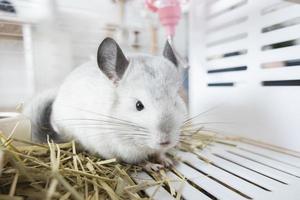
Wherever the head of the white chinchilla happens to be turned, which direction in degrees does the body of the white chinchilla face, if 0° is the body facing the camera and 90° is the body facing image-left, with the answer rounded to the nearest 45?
approximately 315°
